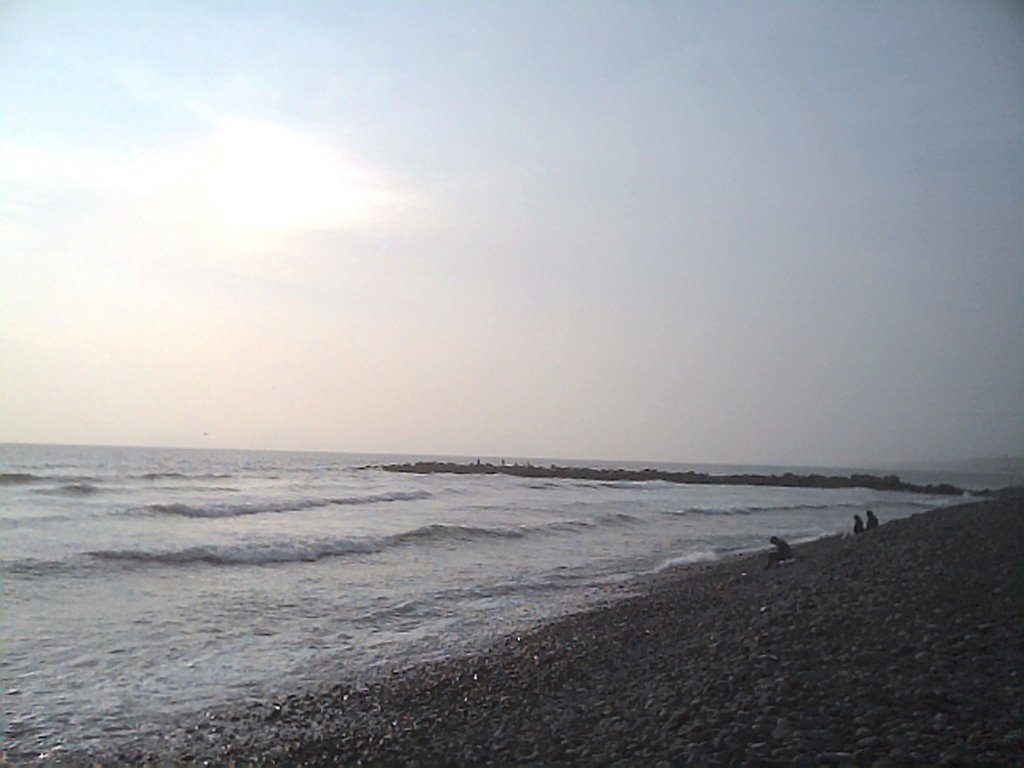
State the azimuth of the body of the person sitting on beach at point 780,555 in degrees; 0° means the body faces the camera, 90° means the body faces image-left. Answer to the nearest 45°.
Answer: approximately 90°

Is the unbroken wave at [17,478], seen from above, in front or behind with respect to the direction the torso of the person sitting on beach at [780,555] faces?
in front

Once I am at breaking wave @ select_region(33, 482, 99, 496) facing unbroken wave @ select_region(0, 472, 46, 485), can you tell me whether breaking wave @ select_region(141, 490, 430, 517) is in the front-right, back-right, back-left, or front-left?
back-right

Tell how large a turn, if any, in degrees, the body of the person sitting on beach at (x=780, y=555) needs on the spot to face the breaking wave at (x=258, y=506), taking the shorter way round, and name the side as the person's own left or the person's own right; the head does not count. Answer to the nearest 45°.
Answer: approximately 45° to the person's own right

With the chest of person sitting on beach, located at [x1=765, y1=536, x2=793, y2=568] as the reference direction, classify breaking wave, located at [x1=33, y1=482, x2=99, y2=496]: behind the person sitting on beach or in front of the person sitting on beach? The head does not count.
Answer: in front

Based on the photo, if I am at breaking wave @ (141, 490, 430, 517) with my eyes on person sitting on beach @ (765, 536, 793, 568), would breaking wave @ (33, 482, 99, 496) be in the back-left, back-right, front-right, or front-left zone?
back-right
